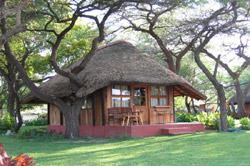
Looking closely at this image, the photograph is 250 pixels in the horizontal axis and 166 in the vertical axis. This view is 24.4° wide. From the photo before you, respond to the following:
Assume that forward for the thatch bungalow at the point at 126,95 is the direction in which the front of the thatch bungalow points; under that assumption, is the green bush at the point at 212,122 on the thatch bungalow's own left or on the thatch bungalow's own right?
on the thatch bungalow's own left

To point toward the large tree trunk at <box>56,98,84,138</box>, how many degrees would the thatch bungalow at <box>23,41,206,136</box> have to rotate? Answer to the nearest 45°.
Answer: approximately 90° to its right

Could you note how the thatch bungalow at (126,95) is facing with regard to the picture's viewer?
facing the viewer and to the right of the viewer
